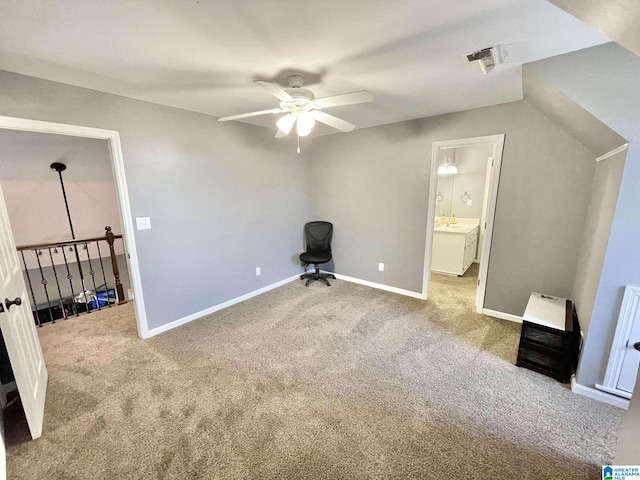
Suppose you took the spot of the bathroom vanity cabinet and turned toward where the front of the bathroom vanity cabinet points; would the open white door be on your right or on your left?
on your right

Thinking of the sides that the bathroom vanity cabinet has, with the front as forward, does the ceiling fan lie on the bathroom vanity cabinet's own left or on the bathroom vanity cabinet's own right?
on the bathroom vanity cabinet's own right

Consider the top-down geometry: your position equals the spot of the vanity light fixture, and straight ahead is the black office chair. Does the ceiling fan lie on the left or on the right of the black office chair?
left

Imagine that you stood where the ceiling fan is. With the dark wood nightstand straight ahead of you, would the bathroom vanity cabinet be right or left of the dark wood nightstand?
left
